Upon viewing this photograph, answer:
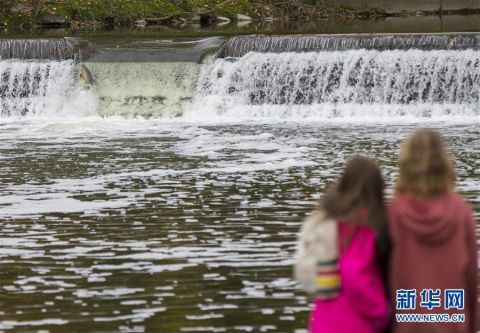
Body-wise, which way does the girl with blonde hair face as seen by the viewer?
away from the camera

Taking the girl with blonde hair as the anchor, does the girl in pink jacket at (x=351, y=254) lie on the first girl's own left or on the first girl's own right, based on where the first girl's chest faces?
on the first girl's own left

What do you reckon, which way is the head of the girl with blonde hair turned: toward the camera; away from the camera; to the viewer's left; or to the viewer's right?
away from the camera
